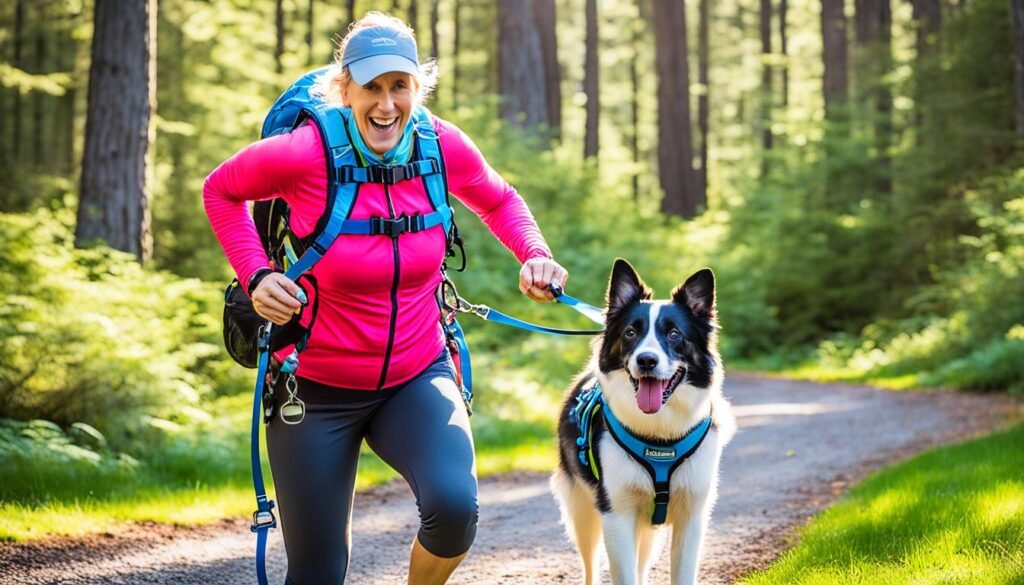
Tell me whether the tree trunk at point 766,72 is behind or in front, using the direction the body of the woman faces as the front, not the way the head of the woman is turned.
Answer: behind

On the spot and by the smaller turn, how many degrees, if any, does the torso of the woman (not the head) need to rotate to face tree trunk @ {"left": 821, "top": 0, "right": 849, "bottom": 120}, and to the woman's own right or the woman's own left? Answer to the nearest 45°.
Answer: approximately 135° to the woman's own left

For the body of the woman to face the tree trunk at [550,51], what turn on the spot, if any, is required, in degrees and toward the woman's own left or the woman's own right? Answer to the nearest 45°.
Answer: approximately 180°

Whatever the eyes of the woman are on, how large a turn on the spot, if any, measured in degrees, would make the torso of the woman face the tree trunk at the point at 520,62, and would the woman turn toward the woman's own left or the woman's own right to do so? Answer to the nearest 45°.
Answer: approximately 180°

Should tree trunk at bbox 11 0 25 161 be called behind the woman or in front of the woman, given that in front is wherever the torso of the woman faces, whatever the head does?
behind

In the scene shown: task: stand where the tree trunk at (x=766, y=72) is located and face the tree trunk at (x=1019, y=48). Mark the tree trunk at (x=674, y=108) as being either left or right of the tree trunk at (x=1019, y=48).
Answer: right

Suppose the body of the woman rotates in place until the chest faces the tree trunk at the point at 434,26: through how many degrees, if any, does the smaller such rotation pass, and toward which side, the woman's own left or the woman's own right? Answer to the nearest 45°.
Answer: approximately 180°

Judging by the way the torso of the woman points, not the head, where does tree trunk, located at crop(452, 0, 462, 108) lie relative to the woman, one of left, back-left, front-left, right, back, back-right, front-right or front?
back

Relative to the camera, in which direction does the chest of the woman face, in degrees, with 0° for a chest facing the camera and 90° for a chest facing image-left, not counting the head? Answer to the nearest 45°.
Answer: approximately 0°
